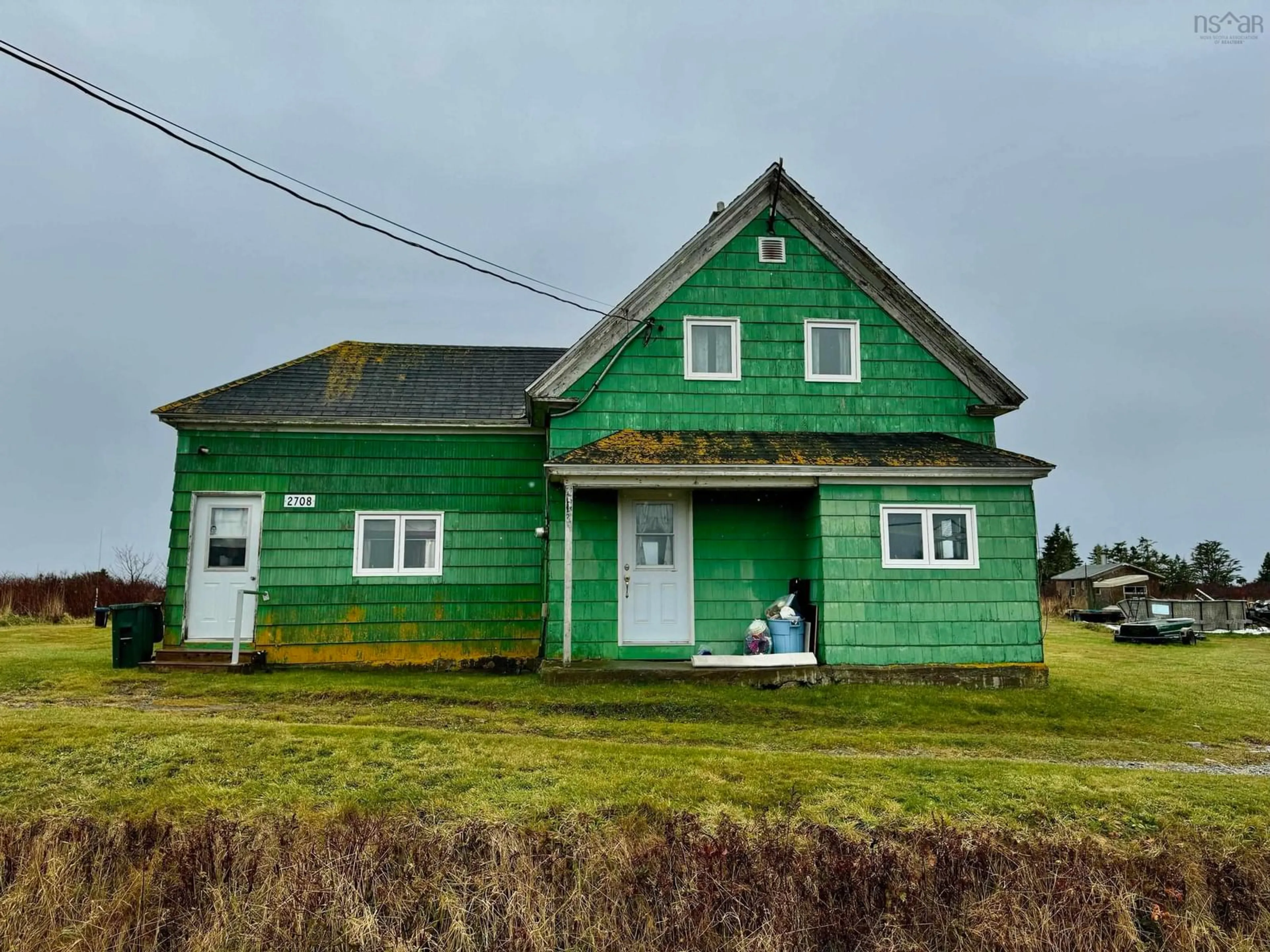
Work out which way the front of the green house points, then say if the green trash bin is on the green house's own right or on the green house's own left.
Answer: on the green house's own right

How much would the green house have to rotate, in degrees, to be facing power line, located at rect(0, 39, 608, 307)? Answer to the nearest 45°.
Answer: approximately 45° to its right

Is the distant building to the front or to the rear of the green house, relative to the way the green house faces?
to the rear

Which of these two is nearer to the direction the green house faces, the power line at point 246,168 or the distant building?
the power line

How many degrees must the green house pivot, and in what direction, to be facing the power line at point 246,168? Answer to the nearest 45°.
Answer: approximately 45° to its right

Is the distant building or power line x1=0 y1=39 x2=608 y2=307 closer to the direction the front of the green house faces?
the power line

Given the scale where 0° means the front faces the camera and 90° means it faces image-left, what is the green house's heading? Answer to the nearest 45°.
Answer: approximately 0°
